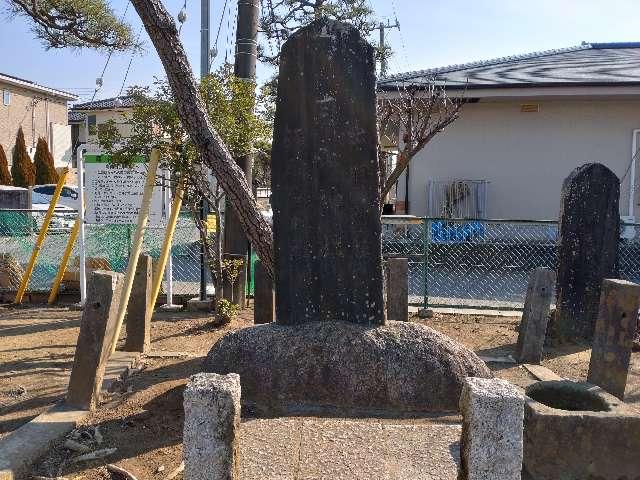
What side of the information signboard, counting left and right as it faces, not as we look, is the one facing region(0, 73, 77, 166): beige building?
back

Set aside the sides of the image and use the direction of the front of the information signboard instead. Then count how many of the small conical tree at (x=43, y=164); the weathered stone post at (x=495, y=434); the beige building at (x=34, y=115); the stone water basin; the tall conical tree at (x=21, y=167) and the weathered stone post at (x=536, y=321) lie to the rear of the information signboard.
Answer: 3

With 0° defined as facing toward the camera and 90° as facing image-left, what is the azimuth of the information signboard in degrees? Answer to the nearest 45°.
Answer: approximately 0°

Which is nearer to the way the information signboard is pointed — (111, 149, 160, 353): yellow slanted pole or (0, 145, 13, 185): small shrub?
the yellow slanted pole

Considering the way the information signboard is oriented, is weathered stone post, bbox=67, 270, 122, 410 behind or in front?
in front

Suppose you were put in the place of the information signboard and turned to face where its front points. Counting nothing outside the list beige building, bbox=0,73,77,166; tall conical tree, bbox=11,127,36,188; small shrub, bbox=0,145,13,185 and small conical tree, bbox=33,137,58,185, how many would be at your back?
4

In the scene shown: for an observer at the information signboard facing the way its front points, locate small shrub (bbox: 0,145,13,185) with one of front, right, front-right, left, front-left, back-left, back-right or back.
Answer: back

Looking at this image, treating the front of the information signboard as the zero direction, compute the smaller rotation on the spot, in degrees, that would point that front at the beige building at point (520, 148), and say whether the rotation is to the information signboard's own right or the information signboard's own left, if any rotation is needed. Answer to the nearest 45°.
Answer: approximately 90° to the information signboard's own left

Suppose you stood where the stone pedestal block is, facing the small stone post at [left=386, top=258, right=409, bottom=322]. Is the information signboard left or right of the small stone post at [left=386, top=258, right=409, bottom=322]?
left

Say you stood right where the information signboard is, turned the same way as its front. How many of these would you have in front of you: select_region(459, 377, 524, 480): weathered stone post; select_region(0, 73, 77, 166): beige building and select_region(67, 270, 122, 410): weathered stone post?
2

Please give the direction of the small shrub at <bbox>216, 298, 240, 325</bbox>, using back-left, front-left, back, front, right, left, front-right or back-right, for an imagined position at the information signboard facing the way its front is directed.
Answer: front-left

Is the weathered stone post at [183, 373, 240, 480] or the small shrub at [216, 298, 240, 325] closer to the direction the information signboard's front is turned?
the weathered stone post

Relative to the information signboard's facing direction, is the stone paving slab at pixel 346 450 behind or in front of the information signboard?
in front

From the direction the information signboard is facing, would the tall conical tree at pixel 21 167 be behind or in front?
behind
